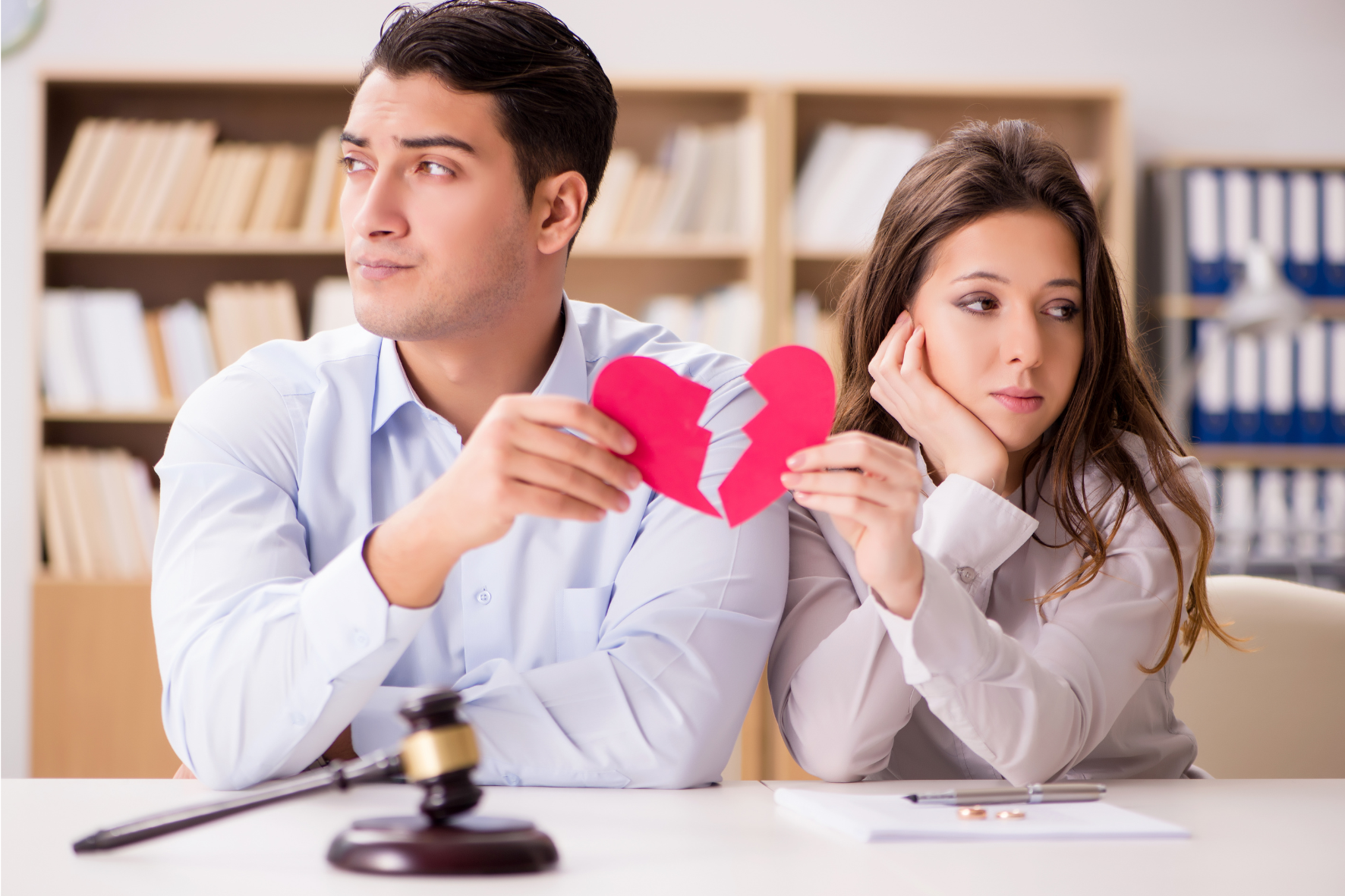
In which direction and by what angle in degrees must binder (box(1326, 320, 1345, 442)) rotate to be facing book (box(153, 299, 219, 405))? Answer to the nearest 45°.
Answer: approximately 45° to its right

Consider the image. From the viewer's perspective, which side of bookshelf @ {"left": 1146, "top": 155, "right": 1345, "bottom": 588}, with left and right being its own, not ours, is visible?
front

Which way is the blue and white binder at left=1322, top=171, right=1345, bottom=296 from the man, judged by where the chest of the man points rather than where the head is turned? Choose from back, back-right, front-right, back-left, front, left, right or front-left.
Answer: back-left

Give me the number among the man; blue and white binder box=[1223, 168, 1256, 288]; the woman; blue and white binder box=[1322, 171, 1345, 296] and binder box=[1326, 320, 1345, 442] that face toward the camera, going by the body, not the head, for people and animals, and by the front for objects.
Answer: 5

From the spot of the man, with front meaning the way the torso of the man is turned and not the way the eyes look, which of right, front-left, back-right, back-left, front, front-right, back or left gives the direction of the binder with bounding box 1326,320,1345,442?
back-left

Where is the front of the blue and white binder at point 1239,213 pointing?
toward the camera

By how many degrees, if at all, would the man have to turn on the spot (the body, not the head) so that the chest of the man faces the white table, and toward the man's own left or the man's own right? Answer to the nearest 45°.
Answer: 0° — they already face it

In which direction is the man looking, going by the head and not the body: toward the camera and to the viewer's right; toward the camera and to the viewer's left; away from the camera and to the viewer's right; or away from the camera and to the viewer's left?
toward the camera and to the viewer's left

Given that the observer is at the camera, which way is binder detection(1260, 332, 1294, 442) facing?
facing the viewer

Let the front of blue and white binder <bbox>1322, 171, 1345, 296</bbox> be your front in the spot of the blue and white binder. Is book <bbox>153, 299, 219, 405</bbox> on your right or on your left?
on your right

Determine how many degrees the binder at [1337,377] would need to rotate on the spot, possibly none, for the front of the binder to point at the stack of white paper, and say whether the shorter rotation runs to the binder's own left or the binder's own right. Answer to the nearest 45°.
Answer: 0° — it already faces it

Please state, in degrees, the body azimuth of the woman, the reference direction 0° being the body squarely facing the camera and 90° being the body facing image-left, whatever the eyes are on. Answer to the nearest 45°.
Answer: approximately 0°

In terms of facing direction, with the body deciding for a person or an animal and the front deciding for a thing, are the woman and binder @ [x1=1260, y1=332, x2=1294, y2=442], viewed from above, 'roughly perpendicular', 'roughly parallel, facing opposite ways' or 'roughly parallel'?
roughly parallel

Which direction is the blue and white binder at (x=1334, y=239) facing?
toward the camera

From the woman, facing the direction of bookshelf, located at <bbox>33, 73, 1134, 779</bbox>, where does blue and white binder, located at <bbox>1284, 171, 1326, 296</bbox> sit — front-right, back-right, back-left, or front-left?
front-right
